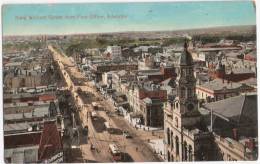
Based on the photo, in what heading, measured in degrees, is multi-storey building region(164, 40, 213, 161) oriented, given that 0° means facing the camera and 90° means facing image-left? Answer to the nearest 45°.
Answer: approximately 45°
